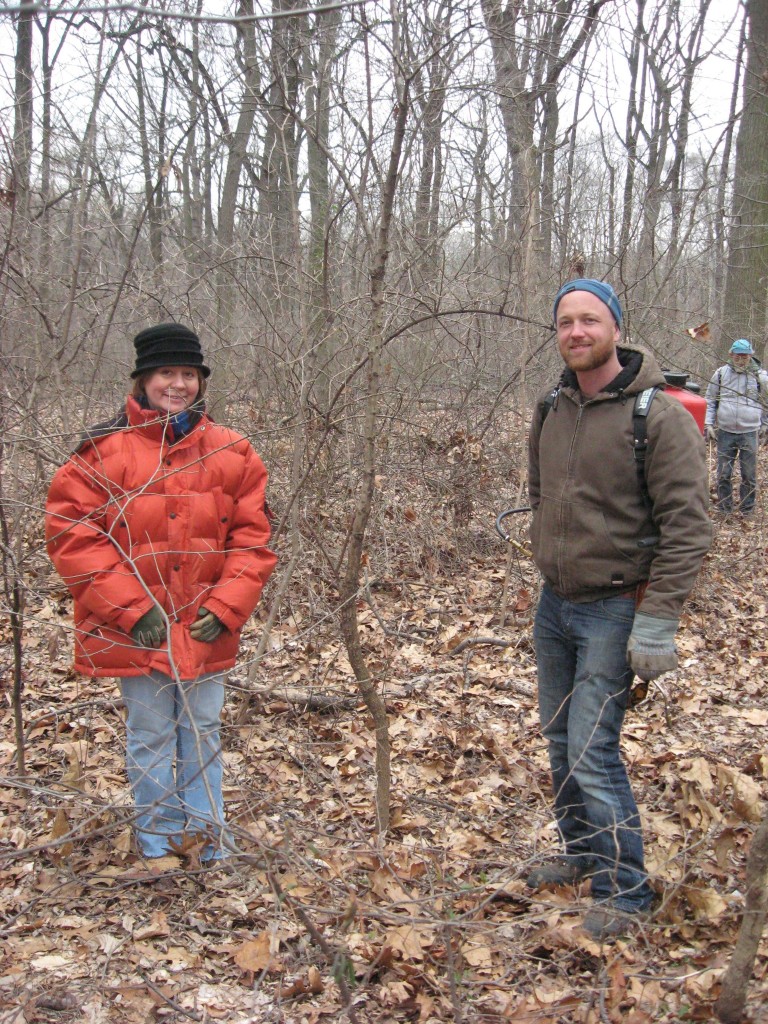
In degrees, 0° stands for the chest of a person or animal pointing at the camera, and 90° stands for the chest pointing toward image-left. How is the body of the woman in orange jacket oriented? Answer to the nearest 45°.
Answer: approximately 0°

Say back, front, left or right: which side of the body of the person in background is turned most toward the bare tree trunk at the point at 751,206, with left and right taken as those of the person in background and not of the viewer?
back

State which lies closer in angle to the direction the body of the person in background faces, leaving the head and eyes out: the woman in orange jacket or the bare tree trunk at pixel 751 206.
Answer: the woman in orange jacket

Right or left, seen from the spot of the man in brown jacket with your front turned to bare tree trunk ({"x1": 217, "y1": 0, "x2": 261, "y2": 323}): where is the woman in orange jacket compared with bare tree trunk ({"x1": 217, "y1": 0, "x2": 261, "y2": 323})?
left

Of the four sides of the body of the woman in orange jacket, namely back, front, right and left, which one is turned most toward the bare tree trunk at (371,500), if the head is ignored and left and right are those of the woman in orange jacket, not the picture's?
left

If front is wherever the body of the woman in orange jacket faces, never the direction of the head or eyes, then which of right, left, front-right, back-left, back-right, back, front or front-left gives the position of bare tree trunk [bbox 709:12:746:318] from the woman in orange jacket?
back-left

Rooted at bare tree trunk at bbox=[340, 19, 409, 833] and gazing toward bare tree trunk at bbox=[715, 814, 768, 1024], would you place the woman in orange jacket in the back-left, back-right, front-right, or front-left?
back-right

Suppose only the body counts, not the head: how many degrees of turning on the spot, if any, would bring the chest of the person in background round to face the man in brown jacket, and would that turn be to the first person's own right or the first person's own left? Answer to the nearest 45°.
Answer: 0° — they already face them

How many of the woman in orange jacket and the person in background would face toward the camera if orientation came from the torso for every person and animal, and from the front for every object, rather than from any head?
2
